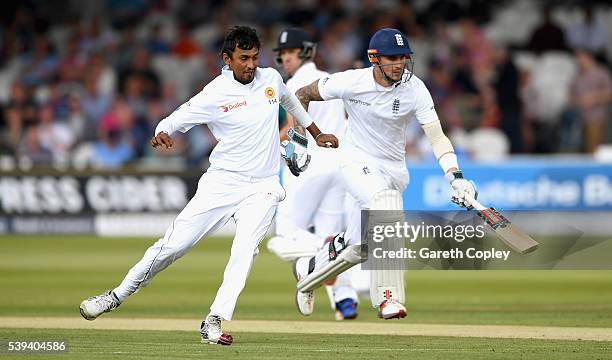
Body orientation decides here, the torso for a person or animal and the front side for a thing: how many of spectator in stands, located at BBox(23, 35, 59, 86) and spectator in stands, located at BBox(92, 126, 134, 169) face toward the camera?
2

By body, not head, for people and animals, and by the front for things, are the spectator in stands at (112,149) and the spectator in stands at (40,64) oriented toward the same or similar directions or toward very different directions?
same or similar directions

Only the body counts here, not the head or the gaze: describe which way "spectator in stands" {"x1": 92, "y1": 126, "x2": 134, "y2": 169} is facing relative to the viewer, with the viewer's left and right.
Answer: facing the viewer

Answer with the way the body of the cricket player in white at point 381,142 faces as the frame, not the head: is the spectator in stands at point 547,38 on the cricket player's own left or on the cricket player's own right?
on the cricket player's own left

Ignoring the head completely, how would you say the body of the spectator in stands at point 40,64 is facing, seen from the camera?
toward the camera

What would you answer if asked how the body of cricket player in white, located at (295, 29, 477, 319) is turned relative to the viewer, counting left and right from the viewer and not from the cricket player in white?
facing the viewer and to the right of the viewer

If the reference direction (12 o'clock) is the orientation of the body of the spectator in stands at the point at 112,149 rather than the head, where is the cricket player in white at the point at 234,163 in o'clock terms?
The cricket player in white is roughly at 12 o'clock from the spectator in stands.

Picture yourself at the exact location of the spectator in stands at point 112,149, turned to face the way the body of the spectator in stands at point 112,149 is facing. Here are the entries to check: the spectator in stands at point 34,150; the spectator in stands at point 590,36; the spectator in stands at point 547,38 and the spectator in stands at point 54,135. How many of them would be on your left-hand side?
2

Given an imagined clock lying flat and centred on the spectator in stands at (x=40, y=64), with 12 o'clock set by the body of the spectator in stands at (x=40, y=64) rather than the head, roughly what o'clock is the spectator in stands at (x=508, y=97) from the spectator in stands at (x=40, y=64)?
the spectator in stands at (x=508, y=97) is roughly at 10 o'clock from the spectator in stands at (x=40, y=64).
